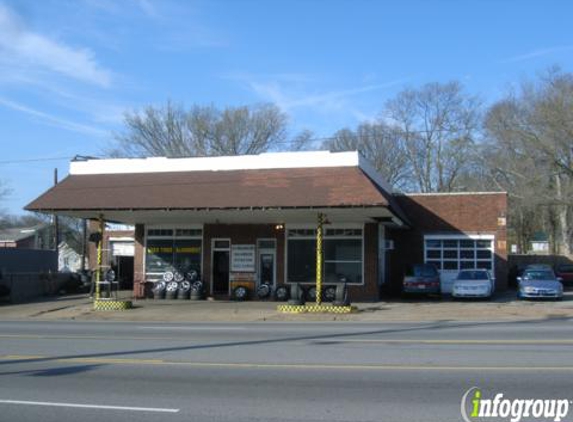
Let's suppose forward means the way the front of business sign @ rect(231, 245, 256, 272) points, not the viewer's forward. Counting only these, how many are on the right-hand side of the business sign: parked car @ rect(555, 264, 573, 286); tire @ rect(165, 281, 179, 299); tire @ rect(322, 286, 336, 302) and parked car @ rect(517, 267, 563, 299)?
1

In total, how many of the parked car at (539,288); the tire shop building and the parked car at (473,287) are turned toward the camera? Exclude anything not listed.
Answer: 3

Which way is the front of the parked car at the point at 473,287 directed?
toward the camera

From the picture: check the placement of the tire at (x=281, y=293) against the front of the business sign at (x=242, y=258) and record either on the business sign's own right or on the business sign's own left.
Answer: on the business sign's own left

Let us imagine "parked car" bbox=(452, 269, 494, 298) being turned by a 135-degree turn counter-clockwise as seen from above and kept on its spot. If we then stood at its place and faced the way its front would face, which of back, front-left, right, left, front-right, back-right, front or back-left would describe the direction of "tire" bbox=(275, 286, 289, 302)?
back-left

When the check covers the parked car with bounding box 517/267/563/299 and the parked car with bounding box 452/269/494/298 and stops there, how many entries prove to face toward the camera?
2

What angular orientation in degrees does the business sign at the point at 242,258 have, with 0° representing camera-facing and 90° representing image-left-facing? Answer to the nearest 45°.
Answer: approximately 0°

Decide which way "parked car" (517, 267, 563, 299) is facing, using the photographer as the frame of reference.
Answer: facing the viewer

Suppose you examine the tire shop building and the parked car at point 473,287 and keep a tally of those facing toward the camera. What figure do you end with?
2

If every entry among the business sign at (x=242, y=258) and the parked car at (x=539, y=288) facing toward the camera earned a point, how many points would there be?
2

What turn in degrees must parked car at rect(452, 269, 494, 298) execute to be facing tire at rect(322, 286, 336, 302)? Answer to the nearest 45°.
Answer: approximately 90° to its right
